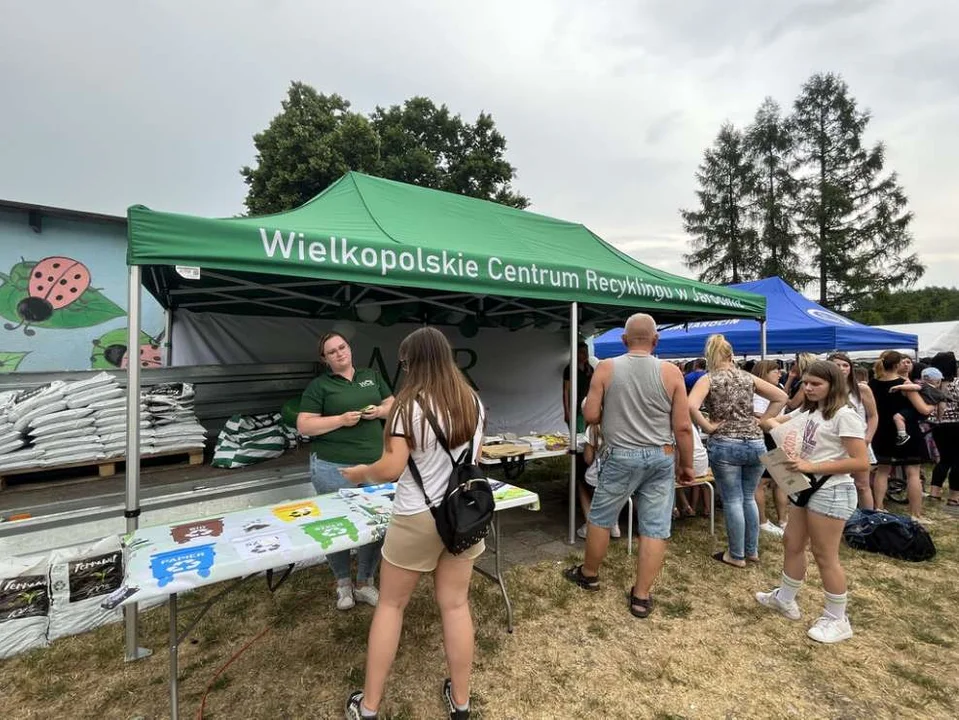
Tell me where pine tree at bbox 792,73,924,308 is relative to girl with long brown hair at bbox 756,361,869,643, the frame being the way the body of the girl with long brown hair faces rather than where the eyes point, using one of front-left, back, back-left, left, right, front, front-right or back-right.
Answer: back-right

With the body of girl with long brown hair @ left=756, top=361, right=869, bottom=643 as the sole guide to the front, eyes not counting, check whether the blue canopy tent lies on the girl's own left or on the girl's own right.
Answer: on the girl's own right

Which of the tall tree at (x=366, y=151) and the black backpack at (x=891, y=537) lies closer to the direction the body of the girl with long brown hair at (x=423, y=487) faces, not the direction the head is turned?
the tall tree

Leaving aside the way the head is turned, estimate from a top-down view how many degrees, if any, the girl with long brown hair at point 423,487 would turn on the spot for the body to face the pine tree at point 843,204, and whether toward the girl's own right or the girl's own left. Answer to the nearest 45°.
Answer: approximately 90° to the girl's own right

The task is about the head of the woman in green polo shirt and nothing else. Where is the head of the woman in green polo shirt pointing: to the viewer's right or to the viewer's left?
to the viewer's right

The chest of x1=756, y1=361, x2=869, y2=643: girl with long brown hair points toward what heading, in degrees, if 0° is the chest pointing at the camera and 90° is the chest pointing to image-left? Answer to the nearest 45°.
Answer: approximately 45°

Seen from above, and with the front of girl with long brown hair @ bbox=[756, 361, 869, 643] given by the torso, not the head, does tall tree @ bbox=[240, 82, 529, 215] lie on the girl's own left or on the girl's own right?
on the girl's own right

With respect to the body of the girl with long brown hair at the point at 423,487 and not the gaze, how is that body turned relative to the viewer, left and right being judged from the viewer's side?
facing away from the viewer and to the left of the viewer

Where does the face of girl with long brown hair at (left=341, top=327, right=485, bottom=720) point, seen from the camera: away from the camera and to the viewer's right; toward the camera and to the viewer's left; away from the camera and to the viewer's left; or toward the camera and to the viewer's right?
away from the camera and to the viewer's left

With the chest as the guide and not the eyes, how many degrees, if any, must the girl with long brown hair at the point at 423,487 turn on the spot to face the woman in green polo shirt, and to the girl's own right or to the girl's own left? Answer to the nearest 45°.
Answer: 0° — they already face them

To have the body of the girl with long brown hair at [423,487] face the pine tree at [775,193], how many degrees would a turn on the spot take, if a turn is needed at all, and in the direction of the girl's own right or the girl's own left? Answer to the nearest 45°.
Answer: approximately 90° to the girl's own right
